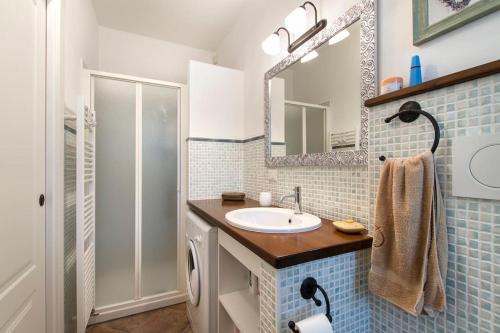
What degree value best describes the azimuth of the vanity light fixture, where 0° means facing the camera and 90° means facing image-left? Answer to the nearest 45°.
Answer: approximately 45°

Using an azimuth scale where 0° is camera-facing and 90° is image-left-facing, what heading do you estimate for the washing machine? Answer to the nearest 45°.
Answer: approximately 90°

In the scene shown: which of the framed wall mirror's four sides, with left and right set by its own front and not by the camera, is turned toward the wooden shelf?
left

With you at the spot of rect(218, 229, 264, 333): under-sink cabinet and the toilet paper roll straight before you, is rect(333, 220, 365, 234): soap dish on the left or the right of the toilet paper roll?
left

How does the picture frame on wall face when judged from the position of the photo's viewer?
facing the viewer and to the left of the viewer
